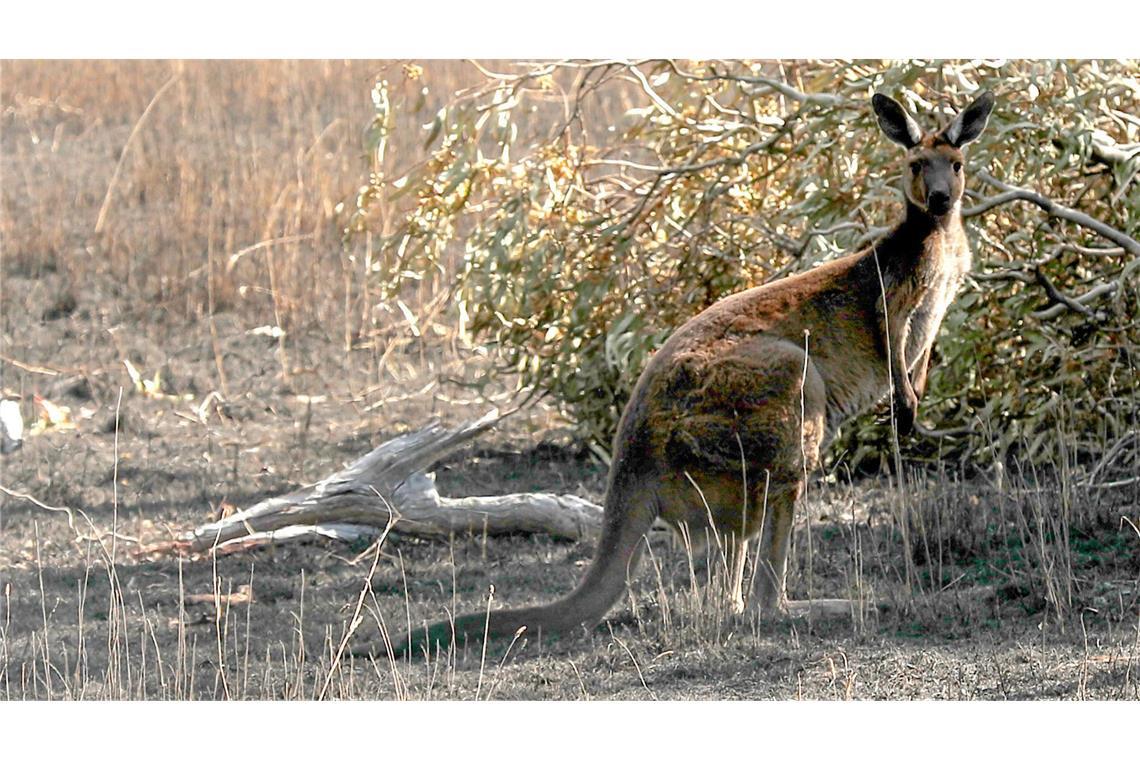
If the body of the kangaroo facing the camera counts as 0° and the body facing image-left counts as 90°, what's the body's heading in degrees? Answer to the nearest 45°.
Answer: approximately 270°

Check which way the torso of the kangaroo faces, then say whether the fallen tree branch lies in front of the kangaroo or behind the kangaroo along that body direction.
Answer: behind
